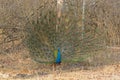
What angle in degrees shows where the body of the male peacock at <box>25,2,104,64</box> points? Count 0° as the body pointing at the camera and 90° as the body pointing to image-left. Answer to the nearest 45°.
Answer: approximately 0°
